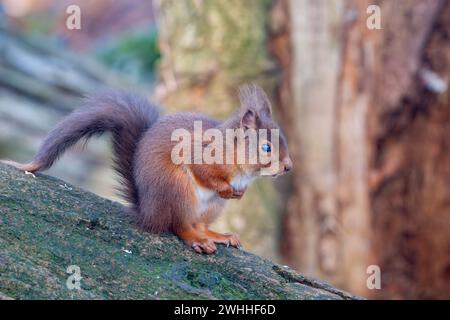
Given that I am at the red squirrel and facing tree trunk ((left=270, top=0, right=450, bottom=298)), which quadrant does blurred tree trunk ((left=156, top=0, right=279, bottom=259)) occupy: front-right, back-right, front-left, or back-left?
front-left

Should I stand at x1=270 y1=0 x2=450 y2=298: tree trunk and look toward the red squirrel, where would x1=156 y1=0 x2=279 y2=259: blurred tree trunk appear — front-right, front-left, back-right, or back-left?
front-right

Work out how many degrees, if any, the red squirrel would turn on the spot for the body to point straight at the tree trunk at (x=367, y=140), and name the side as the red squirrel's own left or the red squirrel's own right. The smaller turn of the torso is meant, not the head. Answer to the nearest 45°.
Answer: approximately 45° to the red squirrel's own left

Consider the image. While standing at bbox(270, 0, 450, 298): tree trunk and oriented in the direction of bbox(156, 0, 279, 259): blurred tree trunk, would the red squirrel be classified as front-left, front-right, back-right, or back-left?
front-left

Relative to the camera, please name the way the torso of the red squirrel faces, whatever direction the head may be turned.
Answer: to the viewer's right

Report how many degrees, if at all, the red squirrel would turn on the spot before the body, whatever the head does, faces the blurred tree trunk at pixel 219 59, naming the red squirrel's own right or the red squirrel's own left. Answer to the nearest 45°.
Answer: approximately 90° to the red squirrel's own left
